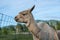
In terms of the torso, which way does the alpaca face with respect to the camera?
to the viewer's left
